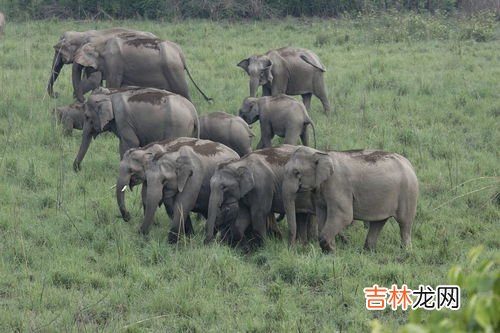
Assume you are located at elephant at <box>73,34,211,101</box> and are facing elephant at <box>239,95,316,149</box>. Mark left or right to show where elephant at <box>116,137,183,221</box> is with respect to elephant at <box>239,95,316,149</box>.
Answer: right

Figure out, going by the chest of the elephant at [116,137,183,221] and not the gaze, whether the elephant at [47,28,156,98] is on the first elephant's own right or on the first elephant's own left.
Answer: on the first elephant's own right

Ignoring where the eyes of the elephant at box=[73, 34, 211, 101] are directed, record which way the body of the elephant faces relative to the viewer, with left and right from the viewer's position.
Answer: facing to the left of the viewer

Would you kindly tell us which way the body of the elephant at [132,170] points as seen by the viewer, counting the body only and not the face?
to the viewer's left

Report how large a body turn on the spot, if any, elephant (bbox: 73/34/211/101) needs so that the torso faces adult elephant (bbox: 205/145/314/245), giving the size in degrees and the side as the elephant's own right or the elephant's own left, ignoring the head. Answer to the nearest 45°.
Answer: approximately 90° to the elephant's own left

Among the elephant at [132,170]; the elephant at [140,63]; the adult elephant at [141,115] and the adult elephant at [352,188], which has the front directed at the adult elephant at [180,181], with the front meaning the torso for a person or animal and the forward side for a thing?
the adult elephant at [352,188]

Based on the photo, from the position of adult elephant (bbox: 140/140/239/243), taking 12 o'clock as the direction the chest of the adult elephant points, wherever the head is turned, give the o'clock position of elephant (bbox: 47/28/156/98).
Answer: The elephant is roughly at 4 o'clock from the adult elephant.

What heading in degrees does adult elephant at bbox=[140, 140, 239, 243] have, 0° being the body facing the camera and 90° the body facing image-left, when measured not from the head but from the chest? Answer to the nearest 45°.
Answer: approximately 45°

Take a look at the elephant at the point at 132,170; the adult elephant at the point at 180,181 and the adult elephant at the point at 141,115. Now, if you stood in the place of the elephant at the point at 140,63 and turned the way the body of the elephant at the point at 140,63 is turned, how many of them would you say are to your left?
3

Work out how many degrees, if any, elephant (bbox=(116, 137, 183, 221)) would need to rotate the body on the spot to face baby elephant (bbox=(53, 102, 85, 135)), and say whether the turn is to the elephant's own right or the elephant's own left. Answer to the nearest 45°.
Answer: approximately 90° to the elephant's own right

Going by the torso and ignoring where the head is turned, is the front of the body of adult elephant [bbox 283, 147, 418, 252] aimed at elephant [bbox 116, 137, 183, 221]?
yes

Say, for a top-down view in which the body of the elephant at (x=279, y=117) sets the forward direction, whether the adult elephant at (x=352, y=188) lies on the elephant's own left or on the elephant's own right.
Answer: on the elephant's own left

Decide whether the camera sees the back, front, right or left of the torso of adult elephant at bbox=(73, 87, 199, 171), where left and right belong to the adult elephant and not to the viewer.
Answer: left
